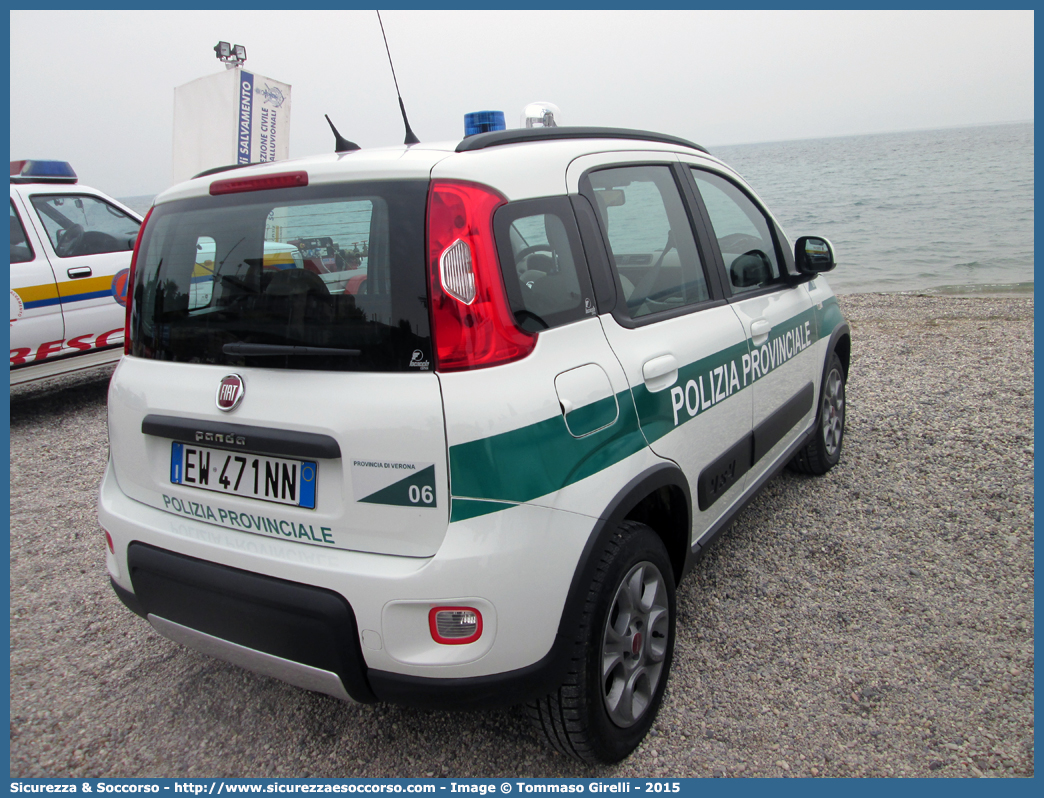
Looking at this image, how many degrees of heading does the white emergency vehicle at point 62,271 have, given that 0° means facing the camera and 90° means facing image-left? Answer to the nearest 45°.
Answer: approximately 225°

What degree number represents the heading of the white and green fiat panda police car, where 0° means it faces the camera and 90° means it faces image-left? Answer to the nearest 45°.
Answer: approximately 225°

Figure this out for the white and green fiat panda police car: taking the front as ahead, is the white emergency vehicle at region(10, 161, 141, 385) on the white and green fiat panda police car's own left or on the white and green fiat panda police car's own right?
on the white and green fiat panda police car's own left

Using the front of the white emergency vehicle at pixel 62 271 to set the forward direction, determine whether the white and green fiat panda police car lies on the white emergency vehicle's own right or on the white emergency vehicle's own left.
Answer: on the white emergency vehicle's own right
